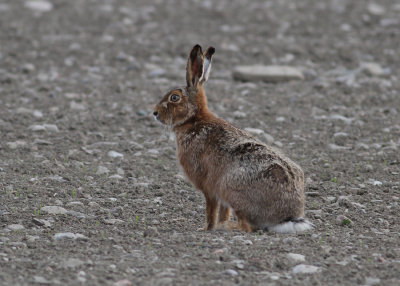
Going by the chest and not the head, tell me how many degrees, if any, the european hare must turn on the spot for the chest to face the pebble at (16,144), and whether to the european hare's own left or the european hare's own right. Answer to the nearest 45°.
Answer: approximately 45° to the european hare's own right

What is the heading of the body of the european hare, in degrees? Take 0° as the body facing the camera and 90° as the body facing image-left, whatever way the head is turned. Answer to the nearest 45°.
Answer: approximately 90°

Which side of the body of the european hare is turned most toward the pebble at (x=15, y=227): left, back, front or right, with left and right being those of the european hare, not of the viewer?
front

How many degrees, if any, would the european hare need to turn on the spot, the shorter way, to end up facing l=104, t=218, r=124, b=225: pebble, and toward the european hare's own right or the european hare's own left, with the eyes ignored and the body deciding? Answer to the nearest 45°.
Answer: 0° — it already faces it

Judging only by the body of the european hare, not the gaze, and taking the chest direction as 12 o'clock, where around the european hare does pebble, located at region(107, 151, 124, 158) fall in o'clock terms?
The pebble is roughly at 2 o'clock from the european hare.

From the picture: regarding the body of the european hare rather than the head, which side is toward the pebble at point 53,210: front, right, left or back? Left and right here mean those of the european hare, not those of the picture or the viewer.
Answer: front

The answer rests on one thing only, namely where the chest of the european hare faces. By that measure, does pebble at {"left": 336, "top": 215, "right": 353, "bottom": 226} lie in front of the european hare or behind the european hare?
behind

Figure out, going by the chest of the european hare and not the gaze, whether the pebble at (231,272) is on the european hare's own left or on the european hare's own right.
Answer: on the european hare's own left

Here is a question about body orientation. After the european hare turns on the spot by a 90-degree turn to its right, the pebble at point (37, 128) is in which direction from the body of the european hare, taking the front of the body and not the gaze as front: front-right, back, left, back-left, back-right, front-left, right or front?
front-left

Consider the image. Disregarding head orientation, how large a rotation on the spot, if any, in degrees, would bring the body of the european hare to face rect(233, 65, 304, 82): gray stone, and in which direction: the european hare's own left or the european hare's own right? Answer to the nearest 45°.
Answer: approximately 90° to the european hare's own right

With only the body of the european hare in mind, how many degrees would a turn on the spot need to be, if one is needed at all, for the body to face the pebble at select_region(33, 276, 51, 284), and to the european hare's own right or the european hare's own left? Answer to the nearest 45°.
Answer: approximately 45° to the european hare's own left

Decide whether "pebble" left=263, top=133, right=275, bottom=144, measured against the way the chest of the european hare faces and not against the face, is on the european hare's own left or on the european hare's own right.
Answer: on the european hare's own right
